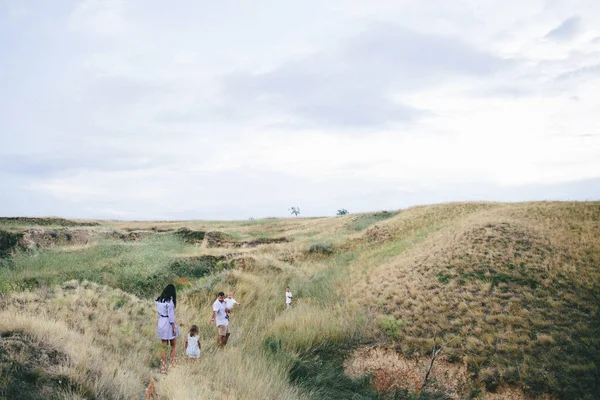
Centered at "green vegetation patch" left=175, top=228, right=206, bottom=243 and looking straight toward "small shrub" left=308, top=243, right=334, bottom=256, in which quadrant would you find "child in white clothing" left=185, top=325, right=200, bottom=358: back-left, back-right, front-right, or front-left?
front-right

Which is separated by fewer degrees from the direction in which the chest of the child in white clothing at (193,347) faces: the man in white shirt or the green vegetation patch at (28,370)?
the man in white shirt

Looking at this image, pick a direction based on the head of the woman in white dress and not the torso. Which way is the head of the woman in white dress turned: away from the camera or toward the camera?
away from the camera

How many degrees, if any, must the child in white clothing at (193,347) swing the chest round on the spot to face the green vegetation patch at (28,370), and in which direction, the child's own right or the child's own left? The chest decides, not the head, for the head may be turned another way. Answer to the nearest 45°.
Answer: approximately 135° to the child's own left

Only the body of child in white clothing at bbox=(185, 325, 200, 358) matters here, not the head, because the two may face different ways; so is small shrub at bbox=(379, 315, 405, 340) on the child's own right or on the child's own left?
on the child's own right

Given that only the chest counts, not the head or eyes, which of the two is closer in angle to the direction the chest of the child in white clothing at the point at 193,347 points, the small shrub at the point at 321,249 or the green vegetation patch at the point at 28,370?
the small shrub

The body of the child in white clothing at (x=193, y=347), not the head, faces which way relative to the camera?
away from the camera

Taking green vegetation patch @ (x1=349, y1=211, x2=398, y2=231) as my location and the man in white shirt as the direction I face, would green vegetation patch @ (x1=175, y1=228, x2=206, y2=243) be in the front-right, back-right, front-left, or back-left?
front-right

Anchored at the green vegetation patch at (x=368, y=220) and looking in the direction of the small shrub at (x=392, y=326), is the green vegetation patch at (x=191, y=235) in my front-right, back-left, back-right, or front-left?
front-right

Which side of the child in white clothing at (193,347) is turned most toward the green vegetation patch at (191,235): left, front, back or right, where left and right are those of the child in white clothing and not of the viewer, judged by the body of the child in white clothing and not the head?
front

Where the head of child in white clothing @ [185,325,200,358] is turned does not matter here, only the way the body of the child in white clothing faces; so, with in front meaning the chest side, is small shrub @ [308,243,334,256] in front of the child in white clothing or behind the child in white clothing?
in front
